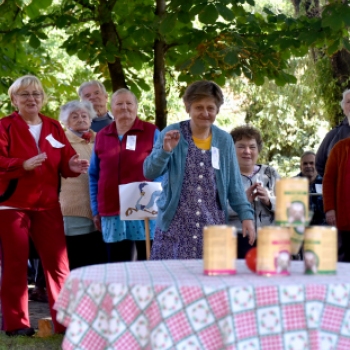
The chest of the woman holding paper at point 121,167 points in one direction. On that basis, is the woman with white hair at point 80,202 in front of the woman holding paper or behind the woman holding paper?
behind

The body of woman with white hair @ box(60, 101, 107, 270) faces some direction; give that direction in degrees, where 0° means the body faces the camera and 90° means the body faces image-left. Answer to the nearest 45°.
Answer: approximately 315°

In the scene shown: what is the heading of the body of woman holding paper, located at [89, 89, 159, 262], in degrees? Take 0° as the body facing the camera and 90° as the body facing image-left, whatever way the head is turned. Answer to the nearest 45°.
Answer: approximately 0°

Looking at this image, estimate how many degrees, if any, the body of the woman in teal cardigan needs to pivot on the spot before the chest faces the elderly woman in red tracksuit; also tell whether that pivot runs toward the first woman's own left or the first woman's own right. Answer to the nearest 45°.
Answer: approximately 135° to the first woman's own right

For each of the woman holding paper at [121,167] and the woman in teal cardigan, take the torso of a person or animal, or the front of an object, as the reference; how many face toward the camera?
2

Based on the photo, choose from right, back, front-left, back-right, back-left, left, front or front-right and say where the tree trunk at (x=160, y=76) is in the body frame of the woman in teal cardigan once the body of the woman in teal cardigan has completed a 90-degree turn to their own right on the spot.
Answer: right
